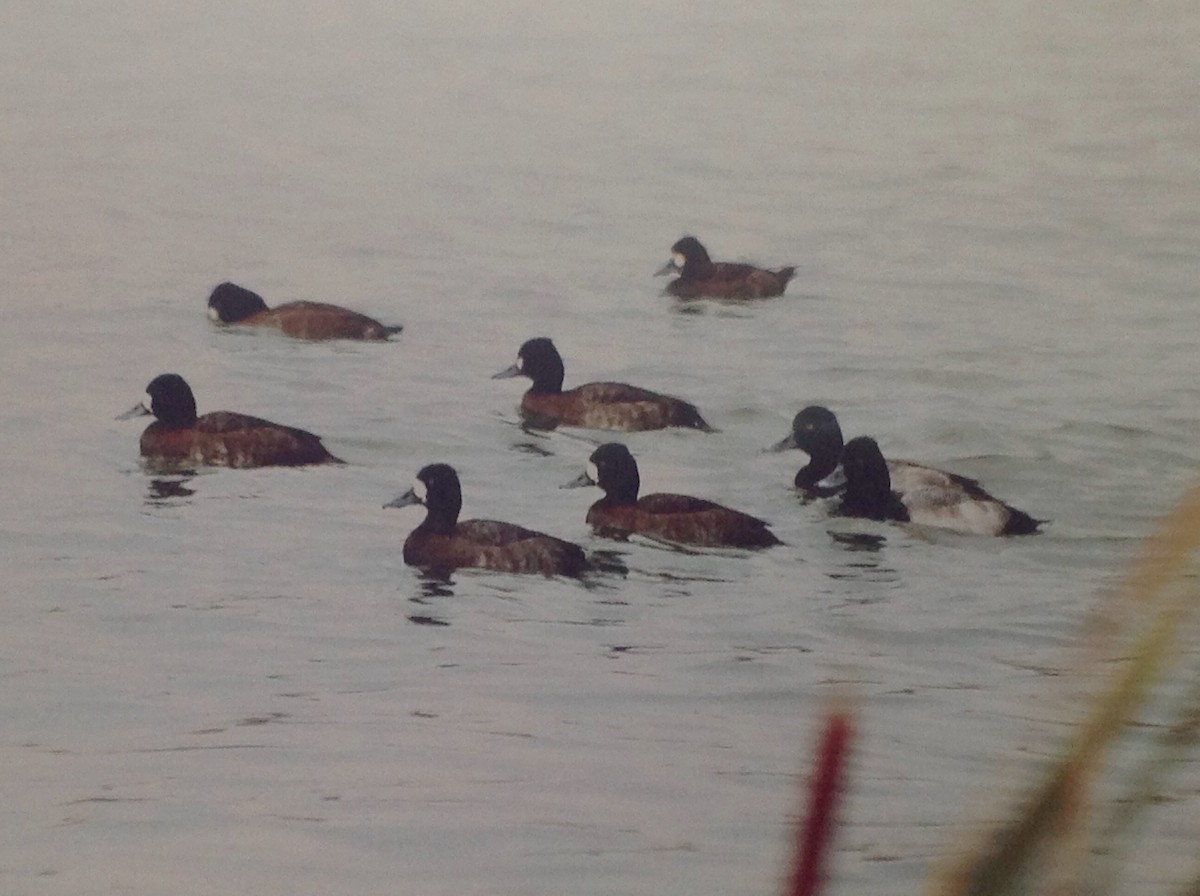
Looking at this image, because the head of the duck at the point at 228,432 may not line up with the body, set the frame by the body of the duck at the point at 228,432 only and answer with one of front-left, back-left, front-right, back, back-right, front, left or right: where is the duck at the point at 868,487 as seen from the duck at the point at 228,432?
back

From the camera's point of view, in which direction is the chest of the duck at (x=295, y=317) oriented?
to the viewer's left

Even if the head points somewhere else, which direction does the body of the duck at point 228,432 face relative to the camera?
to the viewer's left

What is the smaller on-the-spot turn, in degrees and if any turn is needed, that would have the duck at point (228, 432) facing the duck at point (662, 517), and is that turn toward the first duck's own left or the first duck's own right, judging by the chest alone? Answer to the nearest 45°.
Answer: approximately 180°

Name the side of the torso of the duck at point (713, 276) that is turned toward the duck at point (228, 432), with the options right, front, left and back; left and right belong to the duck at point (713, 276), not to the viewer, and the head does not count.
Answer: left

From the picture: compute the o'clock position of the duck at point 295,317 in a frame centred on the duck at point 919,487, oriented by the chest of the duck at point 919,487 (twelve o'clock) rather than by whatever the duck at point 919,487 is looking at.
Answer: the duck at point 295,317 is roughly at 2 o'clock from the duck at point 919,487.

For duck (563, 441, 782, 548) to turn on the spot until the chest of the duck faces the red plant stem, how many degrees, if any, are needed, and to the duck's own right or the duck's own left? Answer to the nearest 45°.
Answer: approximately 90° to the duck's own left

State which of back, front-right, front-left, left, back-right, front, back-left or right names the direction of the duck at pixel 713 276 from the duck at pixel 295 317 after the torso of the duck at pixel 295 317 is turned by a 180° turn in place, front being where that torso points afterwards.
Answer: front

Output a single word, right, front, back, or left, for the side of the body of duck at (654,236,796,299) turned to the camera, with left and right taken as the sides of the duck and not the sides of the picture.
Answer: left

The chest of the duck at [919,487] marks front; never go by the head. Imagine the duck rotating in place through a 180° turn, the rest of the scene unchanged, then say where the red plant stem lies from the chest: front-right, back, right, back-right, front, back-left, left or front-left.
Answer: right

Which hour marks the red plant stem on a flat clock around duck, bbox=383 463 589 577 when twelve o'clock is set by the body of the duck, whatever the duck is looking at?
The red plant stem is roughly at 9 o'clock from the duck.
